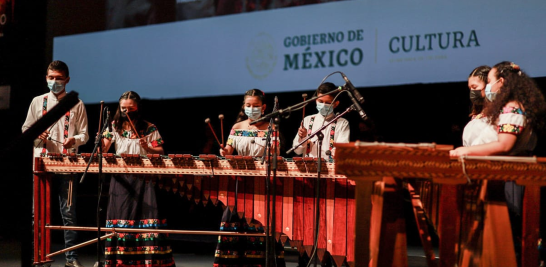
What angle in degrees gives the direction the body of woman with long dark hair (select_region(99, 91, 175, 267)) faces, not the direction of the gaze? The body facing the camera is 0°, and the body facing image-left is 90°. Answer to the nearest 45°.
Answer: approximately 0°

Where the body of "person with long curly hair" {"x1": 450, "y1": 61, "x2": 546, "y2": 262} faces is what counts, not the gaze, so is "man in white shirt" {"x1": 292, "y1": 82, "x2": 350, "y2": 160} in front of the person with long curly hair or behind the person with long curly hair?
in front

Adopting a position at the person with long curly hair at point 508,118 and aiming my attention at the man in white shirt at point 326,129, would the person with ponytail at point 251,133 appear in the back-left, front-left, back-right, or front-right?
front-left

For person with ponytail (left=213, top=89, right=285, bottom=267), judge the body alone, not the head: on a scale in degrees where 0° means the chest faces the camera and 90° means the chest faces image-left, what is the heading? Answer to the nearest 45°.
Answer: approximately 0°

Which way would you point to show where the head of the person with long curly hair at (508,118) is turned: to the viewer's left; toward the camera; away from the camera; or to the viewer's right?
to the viewer's left

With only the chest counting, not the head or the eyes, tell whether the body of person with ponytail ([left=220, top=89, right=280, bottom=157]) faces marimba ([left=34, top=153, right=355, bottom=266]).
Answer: yes

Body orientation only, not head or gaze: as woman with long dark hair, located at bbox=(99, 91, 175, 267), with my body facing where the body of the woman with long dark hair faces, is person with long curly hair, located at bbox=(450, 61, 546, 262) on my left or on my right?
on my left

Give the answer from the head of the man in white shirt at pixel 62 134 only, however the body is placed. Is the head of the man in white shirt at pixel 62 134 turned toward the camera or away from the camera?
toward the camera

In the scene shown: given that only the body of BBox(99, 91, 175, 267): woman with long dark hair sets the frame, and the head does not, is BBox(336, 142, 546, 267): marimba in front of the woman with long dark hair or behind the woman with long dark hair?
in front

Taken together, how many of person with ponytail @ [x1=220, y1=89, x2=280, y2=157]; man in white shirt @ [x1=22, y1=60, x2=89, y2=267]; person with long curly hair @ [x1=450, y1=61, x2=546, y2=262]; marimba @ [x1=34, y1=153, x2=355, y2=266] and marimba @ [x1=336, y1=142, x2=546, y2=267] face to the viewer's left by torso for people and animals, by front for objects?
1

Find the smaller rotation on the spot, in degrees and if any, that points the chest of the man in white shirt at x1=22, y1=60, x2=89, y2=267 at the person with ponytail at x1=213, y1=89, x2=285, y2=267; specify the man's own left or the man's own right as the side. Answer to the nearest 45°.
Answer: approximately 45° to the man's own left

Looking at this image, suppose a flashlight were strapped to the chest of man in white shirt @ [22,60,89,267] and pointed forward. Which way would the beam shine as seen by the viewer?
toward the camera
